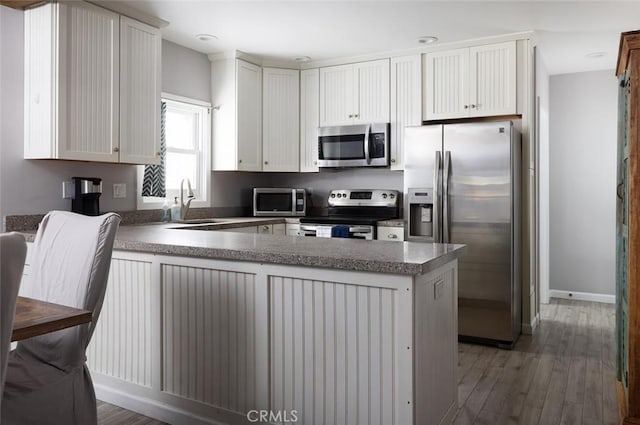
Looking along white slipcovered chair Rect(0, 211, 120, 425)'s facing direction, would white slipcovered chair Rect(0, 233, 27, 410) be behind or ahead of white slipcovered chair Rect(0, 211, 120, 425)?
ahead

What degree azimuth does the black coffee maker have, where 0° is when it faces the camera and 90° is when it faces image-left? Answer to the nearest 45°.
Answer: approximately 315°

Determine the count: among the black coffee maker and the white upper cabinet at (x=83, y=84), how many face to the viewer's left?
0

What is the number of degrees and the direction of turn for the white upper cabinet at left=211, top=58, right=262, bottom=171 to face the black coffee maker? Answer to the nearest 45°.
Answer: approximately 90° to its right

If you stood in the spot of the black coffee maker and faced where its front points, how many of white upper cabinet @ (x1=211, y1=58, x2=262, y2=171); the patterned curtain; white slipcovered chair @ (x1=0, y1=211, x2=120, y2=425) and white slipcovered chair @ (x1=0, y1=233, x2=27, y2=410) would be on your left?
2

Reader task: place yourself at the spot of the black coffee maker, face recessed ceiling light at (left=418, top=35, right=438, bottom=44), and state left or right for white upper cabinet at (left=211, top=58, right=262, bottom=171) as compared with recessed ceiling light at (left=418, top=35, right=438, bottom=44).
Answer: left

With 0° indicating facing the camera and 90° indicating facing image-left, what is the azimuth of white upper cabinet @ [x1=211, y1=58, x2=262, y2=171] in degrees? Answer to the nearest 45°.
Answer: approximately 315°

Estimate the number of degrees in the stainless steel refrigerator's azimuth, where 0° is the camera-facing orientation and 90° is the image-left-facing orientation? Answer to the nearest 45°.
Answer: approximately 45°

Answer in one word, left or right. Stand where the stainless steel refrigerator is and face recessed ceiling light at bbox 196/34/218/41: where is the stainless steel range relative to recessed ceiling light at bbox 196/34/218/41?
right

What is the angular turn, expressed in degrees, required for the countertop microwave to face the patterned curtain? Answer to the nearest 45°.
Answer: approximately 45° to its right

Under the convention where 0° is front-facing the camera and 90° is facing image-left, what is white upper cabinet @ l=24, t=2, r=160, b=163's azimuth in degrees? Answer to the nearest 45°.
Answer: approximately 315°
